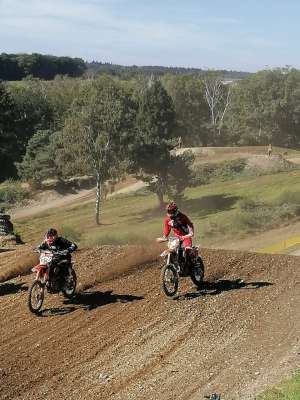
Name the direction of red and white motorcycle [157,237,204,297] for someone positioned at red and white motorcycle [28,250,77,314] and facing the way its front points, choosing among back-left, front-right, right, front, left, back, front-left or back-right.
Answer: back-left

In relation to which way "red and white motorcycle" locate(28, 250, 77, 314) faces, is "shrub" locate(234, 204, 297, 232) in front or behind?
behind

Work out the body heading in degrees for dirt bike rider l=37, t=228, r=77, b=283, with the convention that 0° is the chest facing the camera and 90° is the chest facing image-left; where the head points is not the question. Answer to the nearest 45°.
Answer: approximately 45°

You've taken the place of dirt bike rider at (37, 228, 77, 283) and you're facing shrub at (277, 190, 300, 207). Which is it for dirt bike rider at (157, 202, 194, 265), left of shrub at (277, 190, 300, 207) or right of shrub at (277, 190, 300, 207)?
right

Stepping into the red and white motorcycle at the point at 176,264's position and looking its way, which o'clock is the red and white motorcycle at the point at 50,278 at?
the red and white motorcycle at the point at 50,278 is roughly at 1 o'clock from the red and white motorcycle at the point at 176,264.

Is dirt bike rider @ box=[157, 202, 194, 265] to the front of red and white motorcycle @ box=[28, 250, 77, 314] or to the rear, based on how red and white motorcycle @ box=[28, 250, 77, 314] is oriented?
to the rear

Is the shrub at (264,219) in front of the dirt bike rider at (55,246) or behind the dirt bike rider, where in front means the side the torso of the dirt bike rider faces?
behind

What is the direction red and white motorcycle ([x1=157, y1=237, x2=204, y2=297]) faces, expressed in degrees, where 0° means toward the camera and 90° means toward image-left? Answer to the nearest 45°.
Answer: approximately 45°

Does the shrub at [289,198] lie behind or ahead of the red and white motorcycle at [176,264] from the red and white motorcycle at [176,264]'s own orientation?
behind
